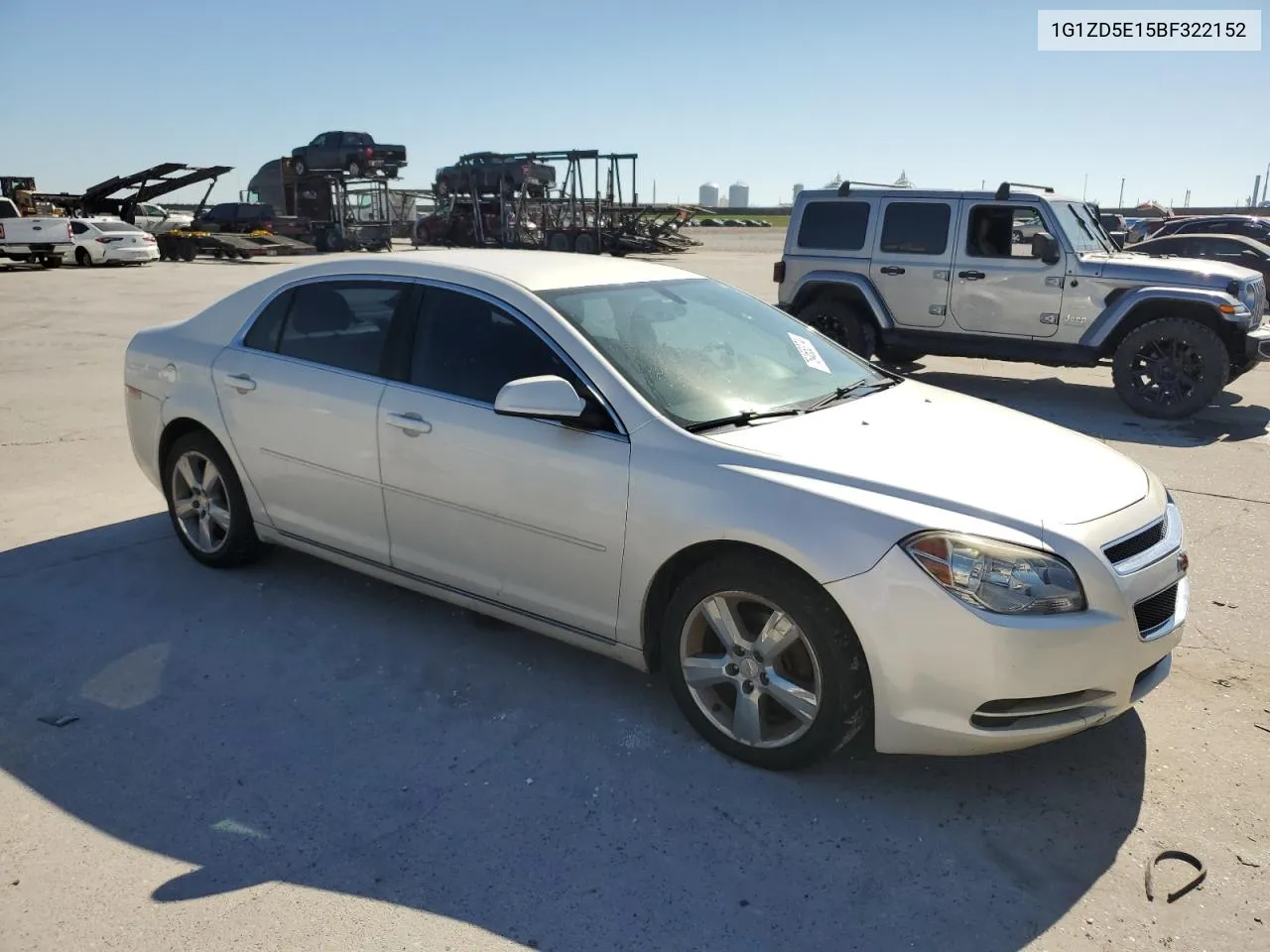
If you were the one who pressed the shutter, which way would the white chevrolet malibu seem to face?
facing the viewer and to the right of the viewer

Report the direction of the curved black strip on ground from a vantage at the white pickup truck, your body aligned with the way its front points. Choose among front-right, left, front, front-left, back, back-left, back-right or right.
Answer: back-left

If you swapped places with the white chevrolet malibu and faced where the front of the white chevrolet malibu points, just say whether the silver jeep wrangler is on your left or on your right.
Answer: on your left

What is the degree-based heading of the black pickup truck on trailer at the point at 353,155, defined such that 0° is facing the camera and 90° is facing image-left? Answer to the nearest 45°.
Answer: approximately 135°

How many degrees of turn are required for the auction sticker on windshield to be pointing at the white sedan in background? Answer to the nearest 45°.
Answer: approximately 180°

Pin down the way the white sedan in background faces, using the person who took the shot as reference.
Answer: facing away from the viewer and to the left of the viewer

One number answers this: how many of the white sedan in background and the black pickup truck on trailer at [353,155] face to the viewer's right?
0

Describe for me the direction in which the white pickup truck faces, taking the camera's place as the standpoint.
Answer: facing away from the viewer and to the left of the viewer
